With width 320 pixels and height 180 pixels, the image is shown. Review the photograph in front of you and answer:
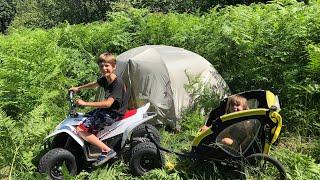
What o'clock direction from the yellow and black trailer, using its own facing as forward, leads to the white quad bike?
The white quad bike is roughly at 12 o'clock from the yellow and black trailer.

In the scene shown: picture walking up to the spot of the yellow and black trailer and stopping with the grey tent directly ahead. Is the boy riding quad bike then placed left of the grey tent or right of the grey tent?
left

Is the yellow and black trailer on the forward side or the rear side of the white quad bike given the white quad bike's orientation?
on the rear side

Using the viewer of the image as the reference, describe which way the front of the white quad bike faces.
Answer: facing to the left of the viewer

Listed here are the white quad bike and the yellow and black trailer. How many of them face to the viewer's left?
2

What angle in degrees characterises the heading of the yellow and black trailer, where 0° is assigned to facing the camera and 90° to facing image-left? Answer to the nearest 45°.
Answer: approximately 90°

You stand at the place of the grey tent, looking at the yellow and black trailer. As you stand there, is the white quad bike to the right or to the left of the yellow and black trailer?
right

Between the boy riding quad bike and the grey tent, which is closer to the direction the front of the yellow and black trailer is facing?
the boy riding quad bike

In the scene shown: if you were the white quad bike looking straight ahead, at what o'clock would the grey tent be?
The grey tent is roughly at 4 o'clock from the white quad bike.

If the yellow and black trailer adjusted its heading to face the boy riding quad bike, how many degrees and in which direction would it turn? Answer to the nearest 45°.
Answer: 0° — it already faces them

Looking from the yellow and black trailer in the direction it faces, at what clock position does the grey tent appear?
The grey tent is roughly at 2 o'clock from the yellow and black trailer.
